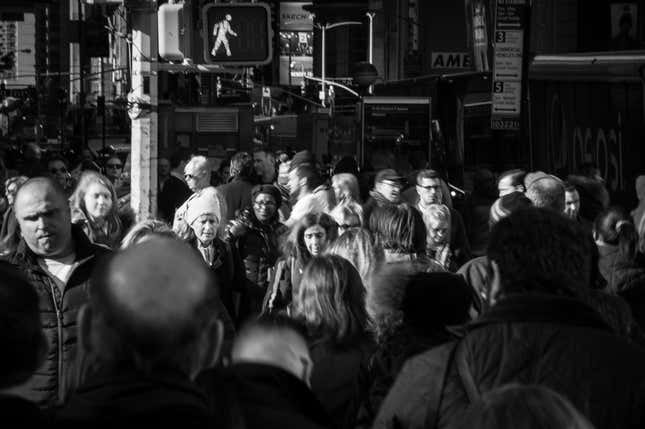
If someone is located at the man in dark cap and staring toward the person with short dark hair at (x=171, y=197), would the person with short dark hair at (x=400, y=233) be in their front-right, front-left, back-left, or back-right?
back-left

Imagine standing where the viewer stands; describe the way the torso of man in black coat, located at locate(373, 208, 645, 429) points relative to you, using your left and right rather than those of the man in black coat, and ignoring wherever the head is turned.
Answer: facing away from the viewer

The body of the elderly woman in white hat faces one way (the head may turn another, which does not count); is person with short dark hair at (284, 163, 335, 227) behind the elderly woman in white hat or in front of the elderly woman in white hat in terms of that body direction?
behind

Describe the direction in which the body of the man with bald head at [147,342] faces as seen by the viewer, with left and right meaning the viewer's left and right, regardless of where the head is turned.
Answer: facing away from the viewer

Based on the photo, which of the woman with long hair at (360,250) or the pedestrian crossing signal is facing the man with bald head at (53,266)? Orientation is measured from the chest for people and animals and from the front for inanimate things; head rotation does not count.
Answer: the pedestrian crossing signal

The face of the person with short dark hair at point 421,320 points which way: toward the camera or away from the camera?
away from the camera

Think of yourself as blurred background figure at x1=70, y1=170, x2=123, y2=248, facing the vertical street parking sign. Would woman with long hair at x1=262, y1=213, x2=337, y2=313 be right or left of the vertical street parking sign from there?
right

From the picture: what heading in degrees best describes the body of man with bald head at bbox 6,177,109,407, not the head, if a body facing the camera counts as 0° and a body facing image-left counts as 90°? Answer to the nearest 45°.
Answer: approximately 0°

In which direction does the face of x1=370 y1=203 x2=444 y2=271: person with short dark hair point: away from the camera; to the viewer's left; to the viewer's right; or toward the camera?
away from the camera

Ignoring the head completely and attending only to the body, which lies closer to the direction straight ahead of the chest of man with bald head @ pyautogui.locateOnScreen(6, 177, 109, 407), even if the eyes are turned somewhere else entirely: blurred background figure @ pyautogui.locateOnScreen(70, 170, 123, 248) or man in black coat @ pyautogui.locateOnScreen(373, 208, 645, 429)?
the man in black coat

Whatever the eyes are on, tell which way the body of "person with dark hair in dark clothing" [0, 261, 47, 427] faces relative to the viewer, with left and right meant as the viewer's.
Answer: facing away from the viewer
